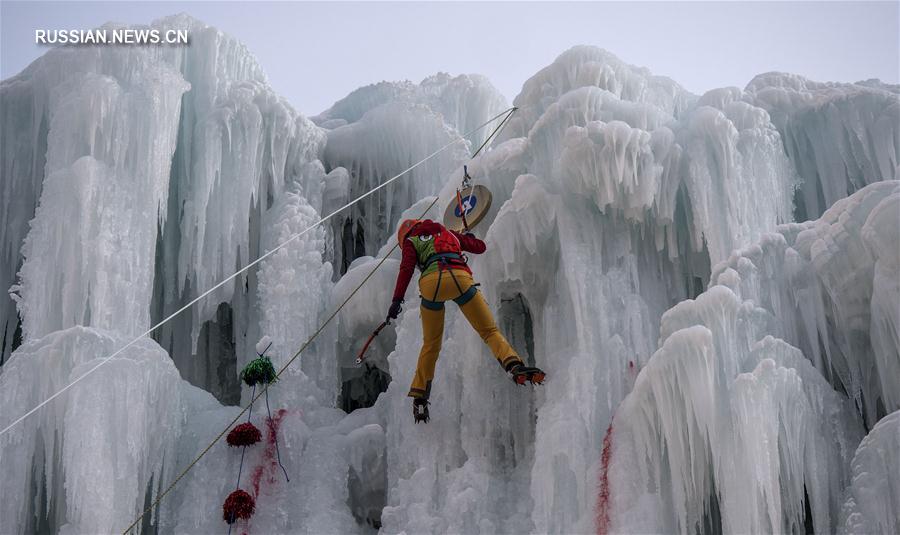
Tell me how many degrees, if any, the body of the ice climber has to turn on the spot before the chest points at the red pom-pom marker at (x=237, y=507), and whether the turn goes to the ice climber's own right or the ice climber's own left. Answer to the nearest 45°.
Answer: approximately 90° to the ice climber's own left

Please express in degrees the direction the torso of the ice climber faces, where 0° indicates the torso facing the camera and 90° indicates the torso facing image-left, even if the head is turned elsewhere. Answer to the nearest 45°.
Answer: approximately 180°

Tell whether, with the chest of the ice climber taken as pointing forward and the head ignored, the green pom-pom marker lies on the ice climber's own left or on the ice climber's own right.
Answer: on the ice climber's own left

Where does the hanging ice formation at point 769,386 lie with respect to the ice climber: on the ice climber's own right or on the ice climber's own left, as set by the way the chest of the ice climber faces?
on the ice climber's own right

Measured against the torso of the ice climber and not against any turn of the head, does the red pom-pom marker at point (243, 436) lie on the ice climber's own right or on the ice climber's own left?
on the ice climber's own left
